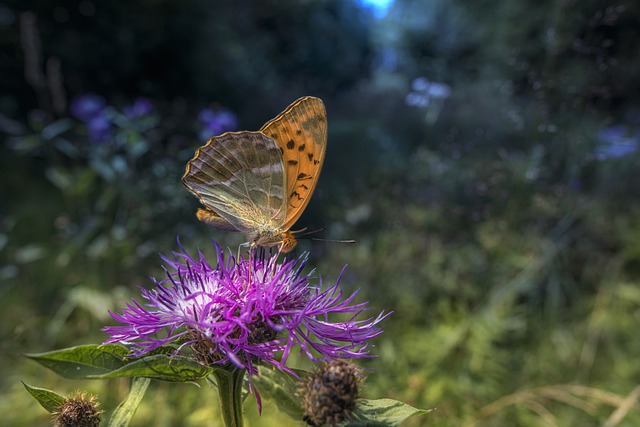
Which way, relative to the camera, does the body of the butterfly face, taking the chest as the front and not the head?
to the viewer's right

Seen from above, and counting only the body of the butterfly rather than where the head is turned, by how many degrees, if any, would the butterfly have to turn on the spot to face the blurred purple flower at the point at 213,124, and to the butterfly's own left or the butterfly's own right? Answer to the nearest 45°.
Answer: approximately 90° to the butterfly's own left

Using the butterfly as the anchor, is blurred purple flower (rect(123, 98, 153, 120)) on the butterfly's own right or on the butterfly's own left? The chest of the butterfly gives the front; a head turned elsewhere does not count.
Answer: on the butterfly's own left
